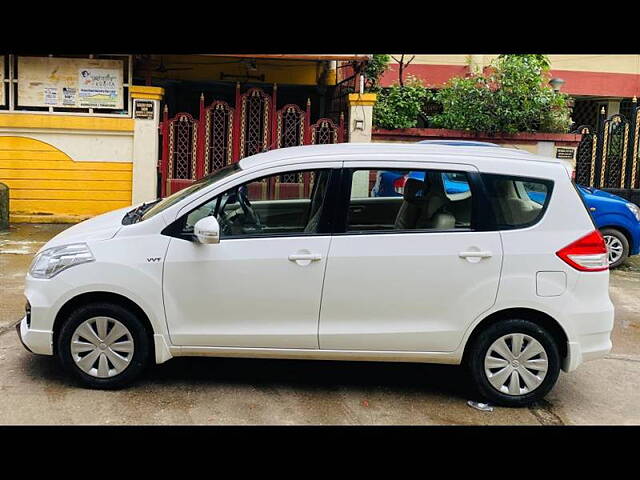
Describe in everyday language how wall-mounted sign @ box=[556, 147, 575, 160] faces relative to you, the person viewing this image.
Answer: facing the viewer

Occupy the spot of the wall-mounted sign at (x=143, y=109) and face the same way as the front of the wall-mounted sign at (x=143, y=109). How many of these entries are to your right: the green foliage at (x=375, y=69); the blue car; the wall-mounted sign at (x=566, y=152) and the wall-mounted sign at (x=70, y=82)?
1

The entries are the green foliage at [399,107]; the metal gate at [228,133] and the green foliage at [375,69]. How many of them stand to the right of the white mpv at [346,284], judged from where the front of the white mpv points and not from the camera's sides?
3

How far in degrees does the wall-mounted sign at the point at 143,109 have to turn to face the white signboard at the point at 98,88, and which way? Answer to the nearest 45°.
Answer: approximately 90° to its right

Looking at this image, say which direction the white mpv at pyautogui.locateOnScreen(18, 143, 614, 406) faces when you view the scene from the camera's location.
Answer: facing to the left of the viewer

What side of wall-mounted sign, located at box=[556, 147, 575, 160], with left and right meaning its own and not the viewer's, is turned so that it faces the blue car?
front

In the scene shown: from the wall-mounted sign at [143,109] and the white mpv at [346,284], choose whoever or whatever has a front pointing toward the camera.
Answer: the wall-mounted sign

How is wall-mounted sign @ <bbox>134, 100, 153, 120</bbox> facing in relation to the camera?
toward the camera

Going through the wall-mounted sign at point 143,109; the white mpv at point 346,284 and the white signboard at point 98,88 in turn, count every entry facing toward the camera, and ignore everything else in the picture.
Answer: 2

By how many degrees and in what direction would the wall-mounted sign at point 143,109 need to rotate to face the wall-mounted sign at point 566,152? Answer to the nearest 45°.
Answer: approximately 90° to its left

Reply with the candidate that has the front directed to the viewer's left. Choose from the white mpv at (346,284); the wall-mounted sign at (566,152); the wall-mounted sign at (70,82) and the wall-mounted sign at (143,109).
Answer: the white mpv

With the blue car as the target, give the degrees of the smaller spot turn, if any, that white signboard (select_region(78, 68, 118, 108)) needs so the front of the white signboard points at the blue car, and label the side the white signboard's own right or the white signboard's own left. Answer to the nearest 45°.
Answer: approximately 45° to the white signboard's own left

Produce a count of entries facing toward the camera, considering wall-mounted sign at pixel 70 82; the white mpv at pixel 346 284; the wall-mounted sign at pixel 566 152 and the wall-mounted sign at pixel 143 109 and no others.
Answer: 3

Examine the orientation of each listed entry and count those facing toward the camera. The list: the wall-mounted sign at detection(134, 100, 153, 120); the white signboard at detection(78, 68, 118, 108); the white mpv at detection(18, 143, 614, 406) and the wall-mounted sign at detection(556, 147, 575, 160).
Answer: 3

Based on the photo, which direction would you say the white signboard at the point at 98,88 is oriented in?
toward the camera

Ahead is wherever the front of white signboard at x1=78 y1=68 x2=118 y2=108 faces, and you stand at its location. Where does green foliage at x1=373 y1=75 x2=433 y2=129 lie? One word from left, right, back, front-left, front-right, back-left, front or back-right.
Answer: left
